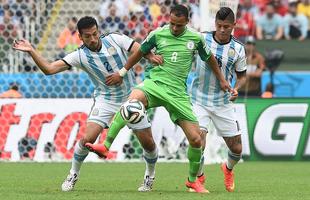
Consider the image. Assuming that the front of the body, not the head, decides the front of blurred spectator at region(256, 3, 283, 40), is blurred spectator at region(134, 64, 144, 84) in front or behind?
in front

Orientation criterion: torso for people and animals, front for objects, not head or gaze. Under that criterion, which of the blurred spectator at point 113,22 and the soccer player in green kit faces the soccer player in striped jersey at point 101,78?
the blurred spectator

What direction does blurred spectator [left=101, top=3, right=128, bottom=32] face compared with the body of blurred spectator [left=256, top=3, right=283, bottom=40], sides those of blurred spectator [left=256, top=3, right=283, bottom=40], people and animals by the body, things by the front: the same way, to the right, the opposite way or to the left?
the same way

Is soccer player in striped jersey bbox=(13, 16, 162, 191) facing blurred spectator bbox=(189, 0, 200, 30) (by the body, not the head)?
no

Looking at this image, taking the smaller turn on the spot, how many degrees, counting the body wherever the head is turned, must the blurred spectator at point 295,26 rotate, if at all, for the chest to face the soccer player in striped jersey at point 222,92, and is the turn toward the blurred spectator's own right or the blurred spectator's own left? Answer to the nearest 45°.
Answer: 0° — they already face them

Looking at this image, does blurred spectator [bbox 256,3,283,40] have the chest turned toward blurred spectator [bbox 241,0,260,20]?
no

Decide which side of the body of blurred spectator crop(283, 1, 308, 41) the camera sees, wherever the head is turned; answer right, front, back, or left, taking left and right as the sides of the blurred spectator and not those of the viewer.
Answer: front

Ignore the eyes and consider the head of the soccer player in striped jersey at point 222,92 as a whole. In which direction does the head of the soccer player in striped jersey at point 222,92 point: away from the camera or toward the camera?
toward the camera

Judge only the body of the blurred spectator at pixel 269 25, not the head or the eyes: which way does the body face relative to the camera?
toward the camera

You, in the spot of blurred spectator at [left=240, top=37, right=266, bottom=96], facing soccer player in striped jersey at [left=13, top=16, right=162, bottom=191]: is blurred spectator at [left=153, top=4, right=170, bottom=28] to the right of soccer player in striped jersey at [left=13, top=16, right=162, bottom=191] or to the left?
right

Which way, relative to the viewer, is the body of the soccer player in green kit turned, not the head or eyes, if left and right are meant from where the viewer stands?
facing the viewer

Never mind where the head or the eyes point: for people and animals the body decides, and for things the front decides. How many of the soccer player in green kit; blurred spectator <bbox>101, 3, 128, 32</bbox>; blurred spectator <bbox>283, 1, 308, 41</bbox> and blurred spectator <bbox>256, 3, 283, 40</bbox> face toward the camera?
4

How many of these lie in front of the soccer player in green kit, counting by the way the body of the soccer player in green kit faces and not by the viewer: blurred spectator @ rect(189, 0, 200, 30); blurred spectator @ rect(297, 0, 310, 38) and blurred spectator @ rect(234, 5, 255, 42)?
0

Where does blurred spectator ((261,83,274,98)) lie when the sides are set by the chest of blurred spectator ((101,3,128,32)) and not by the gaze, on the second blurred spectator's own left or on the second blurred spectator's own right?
on the second blurred spectator's own left

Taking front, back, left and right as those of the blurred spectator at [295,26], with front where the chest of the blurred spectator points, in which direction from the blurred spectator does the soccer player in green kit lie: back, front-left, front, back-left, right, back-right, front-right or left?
front

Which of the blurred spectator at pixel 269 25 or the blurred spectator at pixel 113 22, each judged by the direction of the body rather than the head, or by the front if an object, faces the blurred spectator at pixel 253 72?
the blurred spectator at pixel 269 25

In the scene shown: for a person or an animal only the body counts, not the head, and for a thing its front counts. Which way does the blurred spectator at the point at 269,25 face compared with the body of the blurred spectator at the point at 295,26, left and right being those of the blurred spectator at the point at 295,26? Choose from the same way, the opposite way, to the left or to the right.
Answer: the same way
